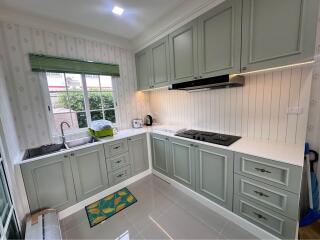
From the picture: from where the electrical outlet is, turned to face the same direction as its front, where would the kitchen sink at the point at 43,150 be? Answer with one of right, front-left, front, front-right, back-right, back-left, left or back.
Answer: front-right

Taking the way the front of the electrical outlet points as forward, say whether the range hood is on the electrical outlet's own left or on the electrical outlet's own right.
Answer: on the electrical outlet's own right

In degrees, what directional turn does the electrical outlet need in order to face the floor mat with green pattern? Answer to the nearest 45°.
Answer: approximately 45° to its right

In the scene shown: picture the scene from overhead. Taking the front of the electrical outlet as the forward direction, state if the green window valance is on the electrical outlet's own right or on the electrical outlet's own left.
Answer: on the electrical outlet's own right

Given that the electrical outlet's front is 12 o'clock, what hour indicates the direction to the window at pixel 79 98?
The window is roughly at 2 o'clock from the electrical outlet.

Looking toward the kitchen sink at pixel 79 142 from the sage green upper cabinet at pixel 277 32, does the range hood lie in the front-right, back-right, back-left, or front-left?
front-right

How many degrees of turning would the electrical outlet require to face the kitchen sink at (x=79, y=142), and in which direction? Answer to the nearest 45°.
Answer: approximately 45° to its right
